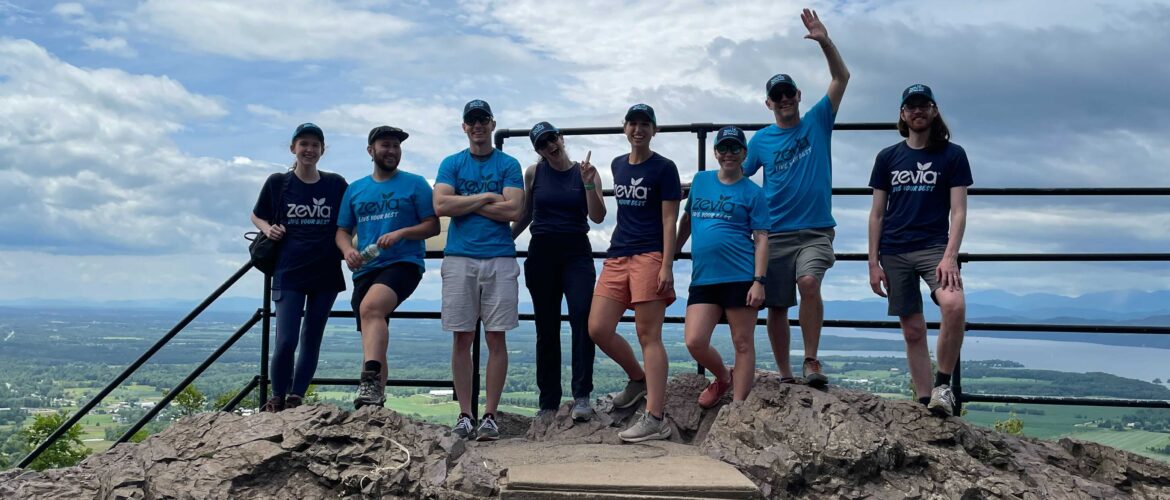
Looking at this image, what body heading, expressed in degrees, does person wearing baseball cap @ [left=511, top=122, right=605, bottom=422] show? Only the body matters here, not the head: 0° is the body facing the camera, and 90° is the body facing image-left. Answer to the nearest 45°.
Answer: approximately 0°

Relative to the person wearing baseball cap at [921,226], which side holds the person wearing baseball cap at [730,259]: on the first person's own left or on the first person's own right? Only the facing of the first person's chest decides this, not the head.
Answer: on the first person's own right

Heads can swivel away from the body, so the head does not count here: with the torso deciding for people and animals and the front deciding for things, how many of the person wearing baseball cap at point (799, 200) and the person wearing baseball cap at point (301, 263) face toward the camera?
2

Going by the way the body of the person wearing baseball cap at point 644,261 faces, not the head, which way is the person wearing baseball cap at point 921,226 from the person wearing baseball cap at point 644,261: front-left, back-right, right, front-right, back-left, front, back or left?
back-left

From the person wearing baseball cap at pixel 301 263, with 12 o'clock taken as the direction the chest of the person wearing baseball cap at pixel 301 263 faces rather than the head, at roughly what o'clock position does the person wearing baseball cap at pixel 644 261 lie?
the person wearing baseball cap at pixel 644 261 is roughly at 10 o'clock from the person wearing baseball cap at pixel 301 263.

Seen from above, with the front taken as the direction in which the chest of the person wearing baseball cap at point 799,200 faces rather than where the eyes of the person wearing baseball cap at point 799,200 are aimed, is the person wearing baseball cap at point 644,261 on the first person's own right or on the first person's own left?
on the first person's own right

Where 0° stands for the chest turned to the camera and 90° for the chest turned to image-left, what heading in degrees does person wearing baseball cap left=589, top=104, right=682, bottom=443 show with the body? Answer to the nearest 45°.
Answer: approximately 45°

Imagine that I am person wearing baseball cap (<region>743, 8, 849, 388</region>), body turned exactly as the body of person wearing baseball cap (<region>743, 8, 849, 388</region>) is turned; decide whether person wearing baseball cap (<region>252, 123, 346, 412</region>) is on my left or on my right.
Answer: on my right
